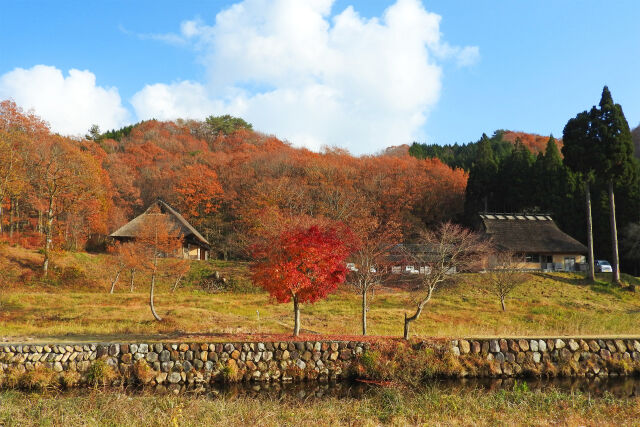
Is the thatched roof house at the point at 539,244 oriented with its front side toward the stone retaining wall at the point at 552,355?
yes

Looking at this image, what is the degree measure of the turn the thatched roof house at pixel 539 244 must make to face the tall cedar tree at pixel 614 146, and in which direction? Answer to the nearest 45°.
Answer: approximately 45° to its left

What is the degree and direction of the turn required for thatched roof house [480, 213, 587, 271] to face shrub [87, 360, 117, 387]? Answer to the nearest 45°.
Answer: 0° — it already faces it

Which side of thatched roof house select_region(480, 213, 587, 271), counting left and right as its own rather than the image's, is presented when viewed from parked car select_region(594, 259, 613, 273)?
left

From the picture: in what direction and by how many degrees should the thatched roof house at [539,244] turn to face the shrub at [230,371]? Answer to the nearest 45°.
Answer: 0° — it already faces it

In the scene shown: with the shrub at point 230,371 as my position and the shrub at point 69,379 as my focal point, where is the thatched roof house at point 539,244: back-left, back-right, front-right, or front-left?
back-right

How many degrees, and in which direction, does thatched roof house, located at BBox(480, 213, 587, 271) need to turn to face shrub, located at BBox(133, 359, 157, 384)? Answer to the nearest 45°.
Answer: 0° — it already faces it

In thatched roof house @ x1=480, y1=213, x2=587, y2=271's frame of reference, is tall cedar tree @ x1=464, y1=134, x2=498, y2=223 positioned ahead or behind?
behind

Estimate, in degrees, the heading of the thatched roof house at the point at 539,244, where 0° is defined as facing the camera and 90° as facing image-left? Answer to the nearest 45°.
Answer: approximately 0°

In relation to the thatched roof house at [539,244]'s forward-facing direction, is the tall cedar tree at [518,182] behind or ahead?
behind

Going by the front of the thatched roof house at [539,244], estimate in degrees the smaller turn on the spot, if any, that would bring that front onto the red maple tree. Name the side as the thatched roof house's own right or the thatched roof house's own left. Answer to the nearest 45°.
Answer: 0° — it already faces it

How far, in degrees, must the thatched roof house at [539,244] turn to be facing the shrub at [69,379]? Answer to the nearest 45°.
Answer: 0° — it already faces it
